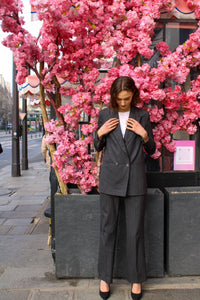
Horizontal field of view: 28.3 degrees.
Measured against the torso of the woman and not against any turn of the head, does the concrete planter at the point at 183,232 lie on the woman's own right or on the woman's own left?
on the woman's own left

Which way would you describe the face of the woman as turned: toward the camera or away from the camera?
toward the camera

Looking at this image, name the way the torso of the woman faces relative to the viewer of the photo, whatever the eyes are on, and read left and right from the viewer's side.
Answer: facing the viewer

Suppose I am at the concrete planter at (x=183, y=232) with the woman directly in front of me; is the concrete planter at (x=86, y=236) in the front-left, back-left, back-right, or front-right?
front-right
